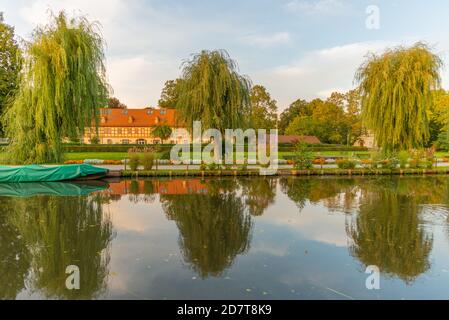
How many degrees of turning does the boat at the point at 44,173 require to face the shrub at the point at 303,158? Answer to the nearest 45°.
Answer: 0° — it already faces it

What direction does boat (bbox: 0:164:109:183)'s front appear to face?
to the viewer's right

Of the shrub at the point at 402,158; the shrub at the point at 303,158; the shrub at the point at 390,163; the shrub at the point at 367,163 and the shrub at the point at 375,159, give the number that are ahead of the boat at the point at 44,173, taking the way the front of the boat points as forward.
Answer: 5

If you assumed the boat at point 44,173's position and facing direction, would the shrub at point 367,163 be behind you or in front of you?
in front

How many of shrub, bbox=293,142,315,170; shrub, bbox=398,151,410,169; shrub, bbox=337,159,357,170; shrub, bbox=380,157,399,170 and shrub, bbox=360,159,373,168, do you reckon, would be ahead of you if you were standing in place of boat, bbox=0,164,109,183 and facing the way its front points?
5

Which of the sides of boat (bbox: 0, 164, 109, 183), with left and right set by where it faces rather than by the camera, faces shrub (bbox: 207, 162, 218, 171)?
front

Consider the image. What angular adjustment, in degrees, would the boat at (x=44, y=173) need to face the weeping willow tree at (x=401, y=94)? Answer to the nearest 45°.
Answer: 0° — it already faces it

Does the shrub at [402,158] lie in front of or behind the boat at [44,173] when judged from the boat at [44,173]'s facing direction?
in front

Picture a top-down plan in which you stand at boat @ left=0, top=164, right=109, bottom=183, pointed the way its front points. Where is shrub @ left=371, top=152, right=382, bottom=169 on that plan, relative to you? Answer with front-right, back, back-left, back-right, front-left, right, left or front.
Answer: front
